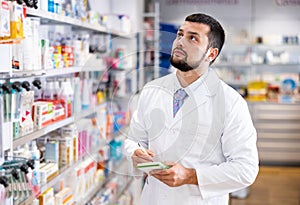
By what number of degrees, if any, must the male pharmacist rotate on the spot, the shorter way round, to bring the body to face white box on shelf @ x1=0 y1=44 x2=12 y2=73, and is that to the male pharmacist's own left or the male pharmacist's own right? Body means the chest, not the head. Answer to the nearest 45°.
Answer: approximately 45° to the male pharmacist's own right

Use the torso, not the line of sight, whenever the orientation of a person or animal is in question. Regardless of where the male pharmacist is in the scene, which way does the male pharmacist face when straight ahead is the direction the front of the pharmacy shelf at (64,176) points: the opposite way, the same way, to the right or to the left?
to the right

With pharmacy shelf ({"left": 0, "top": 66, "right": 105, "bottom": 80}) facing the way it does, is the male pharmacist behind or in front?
in front

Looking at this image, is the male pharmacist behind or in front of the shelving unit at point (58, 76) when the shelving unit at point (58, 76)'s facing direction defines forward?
in front

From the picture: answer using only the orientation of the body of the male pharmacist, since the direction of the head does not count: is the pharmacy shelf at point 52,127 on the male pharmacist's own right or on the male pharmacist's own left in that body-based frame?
on the male pharmacist's own right

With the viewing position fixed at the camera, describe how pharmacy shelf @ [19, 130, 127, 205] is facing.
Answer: facing the viewer and to the right of the viewer

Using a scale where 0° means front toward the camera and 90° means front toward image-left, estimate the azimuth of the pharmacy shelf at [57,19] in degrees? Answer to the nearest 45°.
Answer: approximately 315°
